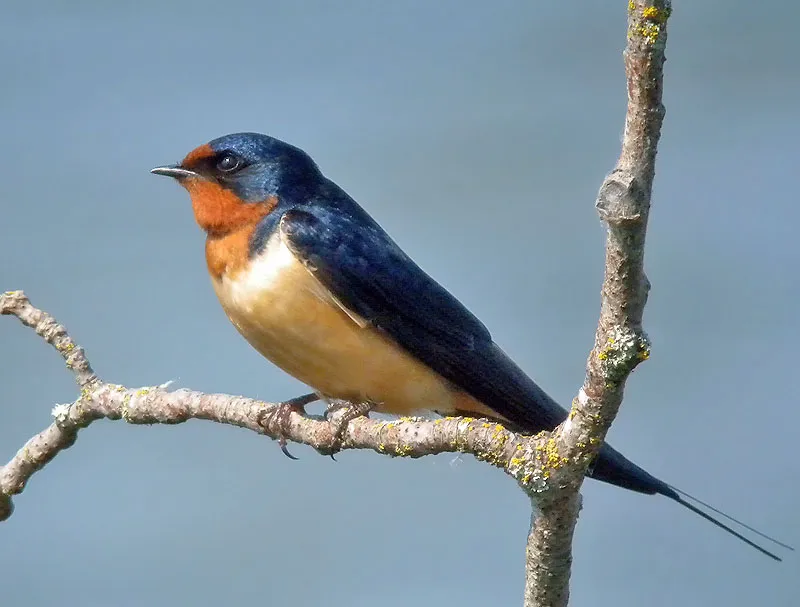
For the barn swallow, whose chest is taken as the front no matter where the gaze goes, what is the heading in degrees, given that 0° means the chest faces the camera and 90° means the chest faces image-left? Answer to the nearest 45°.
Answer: approximately 90°

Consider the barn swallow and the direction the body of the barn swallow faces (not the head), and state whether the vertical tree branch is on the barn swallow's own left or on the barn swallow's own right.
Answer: on the barn swallow's own left
